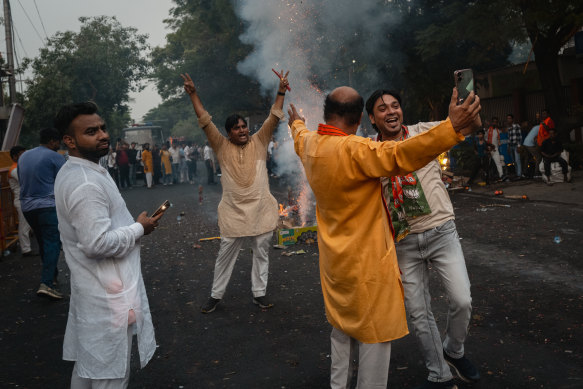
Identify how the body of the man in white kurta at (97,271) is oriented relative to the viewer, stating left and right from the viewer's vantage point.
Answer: facing to the right of the viewer

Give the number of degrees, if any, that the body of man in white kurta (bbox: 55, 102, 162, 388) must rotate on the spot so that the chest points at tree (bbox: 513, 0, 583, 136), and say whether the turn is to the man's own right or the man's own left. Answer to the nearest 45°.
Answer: approximately 45° to the man's own left

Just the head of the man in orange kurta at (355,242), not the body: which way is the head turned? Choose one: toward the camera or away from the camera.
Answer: away from the camera

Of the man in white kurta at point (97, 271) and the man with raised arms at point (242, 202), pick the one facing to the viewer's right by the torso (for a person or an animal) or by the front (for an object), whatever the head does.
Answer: the man in white kurta

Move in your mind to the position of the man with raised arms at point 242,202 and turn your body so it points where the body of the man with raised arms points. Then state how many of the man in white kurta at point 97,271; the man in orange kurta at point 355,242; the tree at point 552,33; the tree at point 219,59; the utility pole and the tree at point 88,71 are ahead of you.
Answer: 2

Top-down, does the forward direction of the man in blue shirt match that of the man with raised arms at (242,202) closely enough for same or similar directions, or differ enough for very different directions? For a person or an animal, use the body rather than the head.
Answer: very different directions

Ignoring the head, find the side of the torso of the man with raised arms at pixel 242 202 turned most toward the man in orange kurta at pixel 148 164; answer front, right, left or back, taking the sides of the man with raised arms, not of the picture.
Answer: back

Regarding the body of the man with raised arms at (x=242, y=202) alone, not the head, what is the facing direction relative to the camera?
toward the camera

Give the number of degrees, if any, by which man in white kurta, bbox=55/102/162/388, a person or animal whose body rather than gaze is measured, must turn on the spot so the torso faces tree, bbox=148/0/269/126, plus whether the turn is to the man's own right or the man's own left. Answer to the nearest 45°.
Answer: approximately 90° to the man's own left

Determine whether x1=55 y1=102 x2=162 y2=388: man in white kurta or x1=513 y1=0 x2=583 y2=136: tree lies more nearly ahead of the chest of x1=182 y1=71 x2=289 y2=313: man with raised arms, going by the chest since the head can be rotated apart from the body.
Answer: the man in white kurta

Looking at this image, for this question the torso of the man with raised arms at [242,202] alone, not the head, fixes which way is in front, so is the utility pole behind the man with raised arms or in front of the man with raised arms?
behind

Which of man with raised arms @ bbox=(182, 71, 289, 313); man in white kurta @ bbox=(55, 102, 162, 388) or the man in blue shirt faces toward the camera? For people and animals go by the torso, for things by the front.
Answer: the man with raised arms

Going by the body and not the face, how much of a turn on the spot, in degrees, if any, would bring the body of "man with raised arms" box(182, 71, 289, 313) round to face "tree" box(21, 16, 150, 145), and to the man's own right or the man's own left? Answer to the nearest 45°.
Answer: approximately 180°

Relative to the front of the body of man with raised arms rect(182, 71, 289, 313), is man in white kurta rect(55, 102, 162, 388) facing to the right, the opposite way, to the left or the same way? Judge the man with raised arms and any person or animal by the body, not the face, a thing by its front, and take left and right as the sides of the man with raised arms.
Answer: to the left

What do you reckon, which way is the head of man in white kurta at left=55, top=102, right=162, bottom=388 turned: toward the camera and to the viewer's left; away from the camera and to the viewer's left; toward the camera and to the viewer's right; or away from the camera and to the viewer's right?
toward the camera and to the viewer's right

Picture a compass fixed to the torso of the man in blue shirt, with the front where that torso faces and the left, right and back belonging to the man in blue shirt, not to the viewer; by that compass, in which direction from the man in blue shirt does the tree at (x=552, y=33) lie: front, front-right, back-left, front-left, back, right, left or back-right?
front-right

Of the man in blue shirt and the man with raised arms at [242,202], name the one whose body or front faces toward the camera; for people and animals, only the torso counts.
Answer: the man with raised arms

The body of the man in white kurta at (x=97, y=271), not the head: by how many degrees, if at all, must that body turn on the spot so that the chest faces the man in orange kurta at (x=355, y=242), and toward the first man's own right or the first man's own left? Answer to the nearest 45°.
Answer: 0° — they already face them
